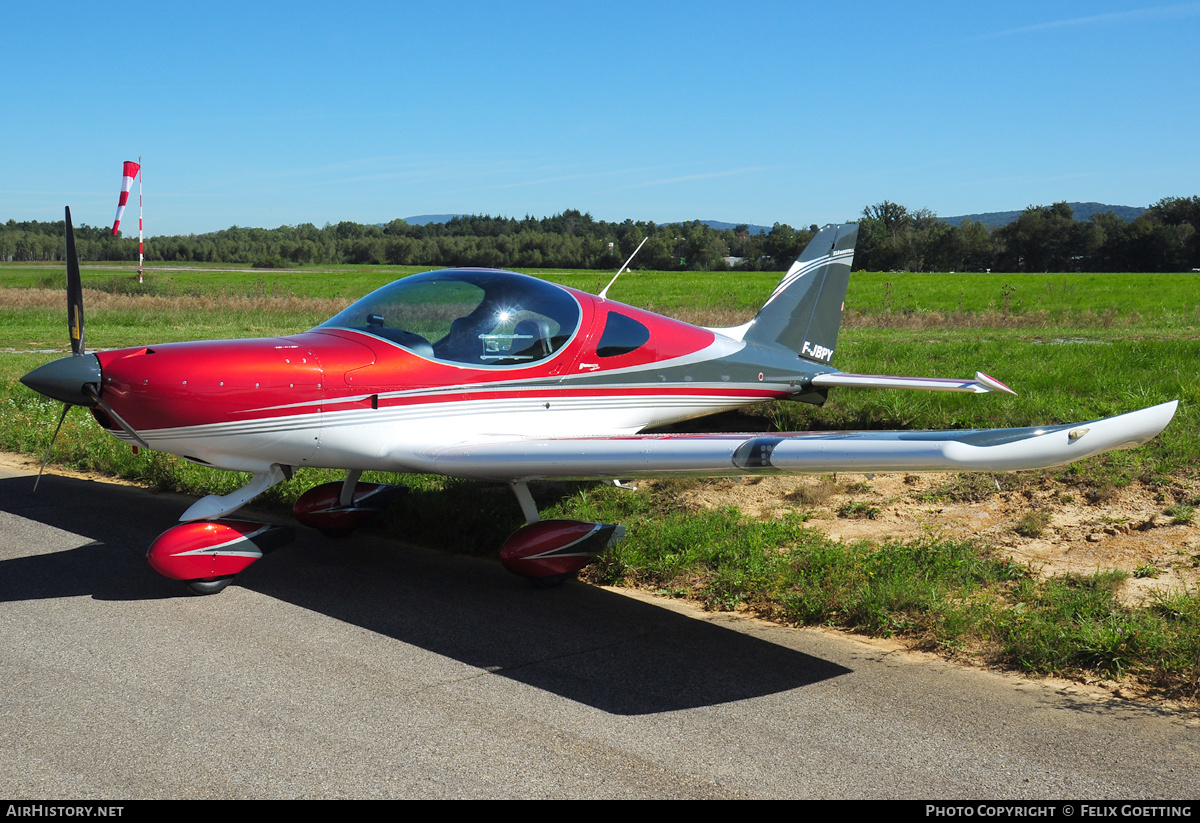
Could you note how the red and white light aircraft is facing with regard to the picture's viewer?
facing the viewer and to the left of the viewer
